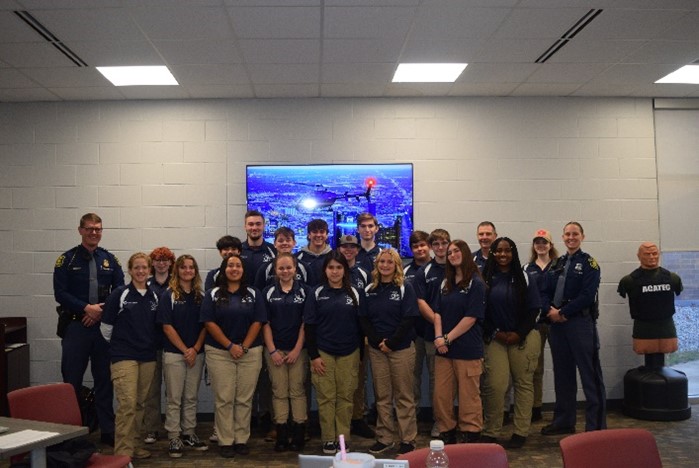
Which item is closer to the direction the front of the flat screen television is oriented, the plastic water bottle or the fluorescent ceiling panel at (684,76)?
the plastic water bottle

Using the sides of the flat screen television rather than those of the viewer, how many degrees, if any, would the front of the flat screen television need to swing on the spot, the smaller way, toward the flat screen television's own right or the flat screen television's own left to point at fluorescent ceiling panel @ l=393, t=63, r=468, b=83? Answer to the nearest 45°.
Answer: approximately 45° to the flat screen television's own left

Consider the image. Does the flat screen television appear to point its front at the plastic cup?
yes

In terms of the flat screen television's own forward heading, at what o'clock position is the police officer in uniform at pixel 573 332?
The police officer in uniform is roughly at 10 o'clock from the flat screen television.

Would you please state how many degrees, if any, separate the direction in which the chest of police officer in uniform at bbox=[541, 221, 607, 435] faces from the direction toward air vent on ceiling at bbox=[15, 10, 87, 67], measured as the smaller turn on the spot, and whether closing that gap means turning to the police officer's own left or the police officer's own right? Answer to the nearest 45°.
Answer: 0° — they already face it
